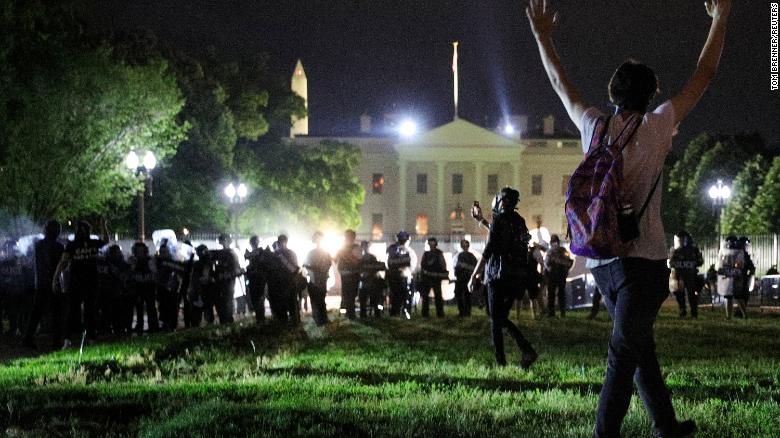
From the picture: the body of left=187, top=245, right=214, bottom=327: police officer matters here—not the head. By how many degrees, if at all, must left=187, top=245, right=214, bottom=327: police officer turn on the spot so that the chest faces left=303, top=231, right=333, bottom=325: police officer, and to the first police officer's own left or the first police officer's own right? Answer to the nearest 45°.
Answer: approximately 45° to the first police officer's own left

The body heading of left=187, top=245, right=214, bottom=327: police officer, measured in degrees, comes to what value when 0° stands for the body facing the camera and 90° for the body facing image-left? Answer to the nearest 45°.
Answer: approximately 315°

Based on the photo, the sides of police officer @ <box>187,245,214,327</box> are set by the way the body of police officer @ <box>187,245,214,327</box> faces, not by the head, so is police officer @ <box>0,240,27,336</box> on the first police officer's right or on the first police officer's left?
on the first police officer's right

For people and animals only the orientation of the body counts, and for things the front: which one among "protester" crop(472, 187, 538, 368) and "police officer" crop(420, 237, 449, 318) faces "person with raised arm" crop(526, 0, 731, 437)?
the police officer

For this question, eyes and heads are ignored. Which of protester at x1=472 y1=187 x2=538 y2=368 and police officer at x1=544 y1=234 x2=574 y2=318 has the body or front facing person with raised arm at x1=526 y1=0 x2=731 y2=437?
the police officer

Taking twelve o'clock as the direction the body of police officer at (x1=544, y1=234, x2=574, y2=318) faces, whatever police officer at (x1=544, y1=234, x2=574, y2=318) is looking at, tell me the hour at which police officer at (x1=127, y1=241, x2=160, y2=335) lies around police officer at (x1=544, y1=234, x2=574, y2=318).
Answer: police officer at (x1=127, y1=241, x2=160, y2=335) is roughly at 2 o'clock from police officer at (x1=544, y1=234, x2=574, y2=318).

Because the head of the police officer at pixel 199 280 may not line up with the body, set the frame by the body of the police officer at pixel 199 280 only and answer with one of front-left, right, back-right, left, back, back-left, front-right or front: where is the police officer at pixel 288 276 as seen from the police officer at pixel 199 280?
front-left

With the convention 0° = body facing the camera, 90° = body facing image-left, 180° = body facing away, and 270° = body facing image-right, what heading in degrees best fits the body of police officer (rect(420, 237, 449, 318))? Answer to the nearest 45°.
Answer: approximately 0°

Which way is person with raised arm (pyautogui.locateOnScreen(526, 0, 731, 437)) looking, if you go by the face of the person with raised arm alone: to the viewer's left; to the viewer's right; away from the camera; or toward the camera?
away from the camera

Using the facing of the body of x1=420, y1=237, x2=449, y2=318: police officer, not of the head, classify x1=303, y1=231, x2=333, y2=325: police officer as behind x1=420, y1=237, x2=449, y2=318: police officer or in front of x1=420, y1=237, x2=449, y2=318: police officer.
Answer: in front
